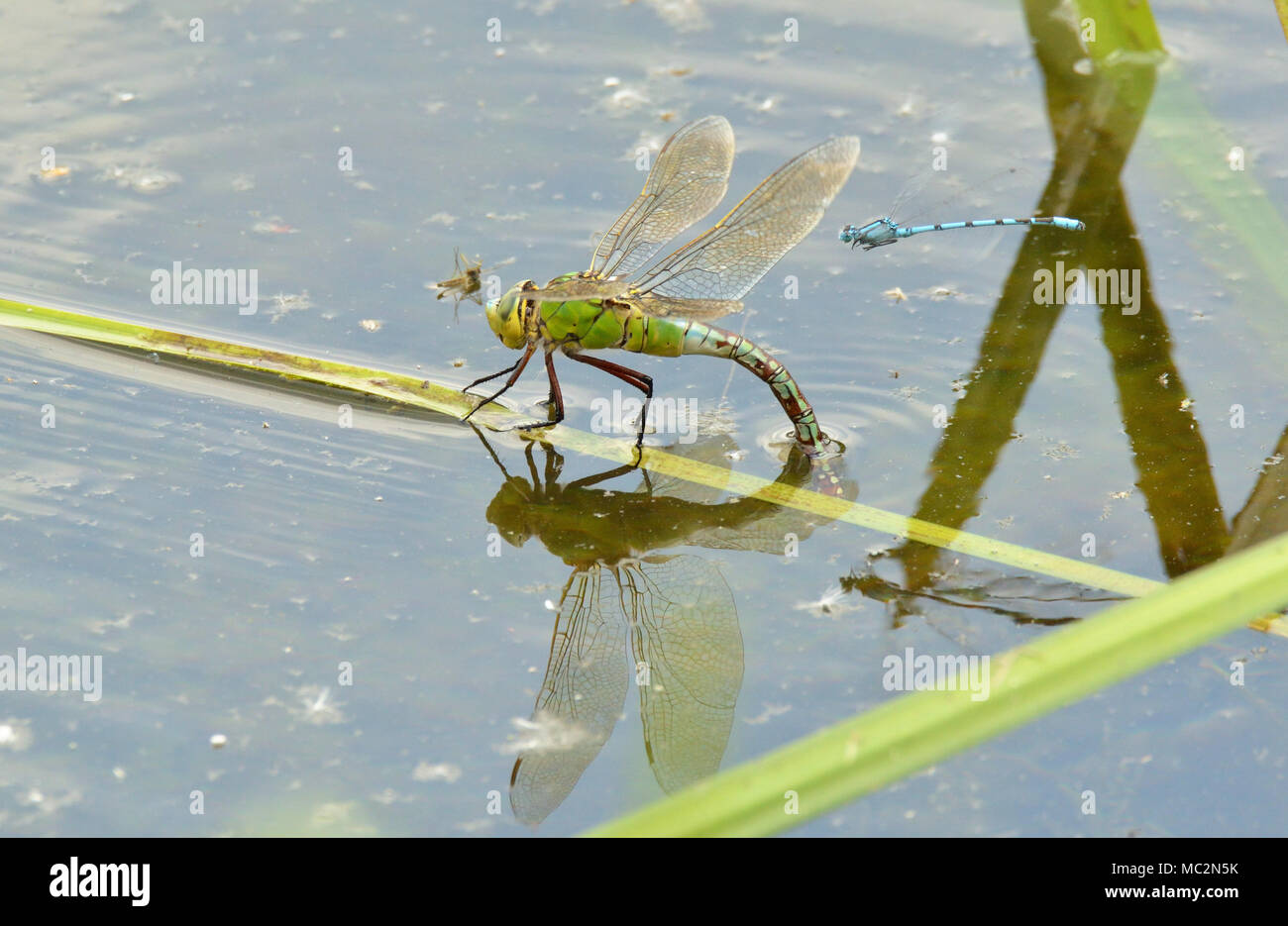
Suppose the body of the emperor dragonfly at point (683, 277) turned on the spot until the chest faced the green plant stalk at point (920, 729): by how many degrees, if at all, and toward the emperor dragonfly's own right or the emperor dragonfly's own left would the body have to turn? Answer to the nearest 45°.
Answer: approximately 90° to the emperor dragonfly's own left

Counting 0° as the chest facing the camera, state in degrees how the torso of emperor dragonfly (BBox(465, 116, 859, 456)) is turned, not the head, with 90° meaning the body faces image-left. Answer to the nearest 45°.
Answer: approximately 90°

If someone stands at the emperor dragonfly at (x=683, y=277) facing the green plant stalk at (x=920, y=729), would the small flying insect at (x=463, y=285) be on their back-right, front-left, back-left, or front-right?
back-right
